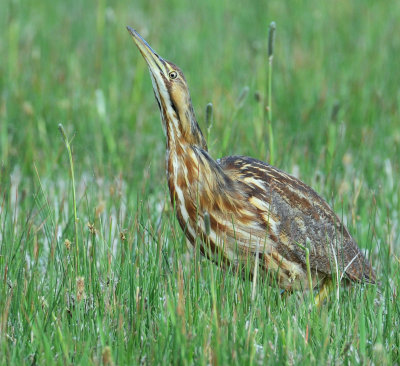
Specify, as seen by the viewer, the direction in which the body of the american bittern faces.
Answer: to the viewer's left
